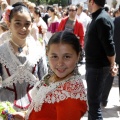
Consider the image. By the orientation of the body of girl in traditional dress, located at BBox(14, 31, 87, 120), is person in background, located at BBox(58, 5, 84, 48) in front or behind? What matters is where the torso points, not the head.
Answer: behind

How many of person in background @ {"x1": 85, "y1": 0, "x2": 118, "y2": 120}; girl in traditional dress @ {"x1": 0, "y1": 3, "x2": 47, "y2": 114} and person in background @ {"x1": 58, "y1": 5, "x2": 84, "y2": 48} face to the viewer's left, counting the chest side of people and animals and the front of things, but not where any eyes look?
1

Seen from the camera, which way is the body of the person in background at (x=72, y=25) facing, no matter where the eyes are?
toward the camera

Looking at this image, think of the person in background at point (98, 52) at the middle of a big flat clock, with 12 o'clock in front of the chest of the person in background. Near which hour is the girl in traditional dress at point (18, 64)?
The girl in traditional dress is roughly at 10 o'clock from the person in background.

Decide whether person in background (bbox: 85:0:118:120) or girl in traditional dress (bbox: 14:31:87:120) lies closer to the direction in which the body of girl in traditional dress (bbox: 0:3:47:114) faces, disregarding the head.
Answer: the girl in traditional dress

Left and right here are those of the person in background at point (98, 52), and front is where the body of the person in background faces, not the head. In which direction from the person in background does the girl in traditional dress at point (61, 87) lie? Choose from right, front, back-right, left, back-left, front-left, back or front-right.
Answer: left

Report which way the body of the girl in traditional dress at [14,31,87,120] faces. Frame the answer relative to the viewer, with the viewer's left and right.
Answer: facing the viewer and to the left of the viewer

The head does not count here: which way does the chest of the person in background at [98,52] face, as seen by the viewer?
to the viewer's left

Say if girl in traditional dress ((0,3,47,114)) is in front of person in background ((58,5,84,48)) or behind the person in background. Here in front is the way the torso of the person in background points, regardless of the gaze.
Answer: in front

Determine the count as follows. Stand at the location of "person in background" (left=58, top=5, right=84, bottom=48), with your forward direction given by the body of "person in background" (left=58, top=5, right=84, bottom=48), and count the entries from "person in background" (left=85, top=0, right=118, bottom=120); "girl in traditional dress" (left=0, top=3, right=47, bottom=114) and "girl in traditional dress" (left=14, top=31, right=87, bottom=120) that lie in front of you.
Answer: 3

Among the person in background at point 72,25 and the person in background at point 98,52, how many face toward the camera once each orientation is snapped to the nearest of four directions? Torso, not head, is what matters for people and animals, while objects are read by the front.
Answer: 1
